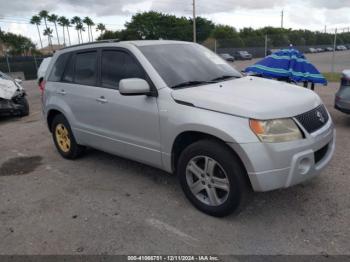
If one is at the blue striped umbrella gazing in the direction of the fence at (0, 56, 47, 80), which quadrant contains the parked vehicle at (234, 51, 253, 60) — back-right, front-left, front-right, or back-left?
front-right

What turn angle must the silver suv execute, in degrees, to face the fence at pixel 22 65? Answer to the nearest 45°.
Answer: approximately 180°

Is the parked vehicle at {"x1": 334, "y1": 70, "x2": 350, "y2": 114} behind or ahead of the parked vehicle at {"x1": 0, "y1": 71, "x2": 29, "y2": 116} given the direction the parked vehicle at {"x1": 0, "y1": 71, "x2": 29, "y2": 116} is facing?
ahead

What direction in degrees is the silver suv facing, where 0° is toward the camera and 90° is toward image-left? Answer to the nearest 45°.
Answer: approximately 315°

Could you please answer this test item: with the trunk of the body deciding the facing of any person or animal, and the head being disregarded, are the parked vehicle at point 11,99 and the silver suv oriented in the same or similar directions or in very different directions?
same or similar directions

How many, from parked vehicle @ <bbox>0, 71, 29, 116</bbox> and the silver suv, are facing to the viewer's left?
0

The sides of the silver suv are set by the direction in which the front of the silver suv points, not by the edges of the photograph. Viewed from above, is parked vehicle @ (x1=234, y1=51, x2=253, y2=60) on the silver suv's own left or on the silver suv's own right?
on the silver suv's own left

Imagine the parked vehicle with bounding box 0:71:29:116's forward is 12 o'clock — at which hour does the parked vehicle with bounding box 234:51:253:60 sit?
the parked vehicle with bounding box 234:51:253:60 is roughly at 9 o'clock from the parked vehicle with bounding box 0:71:29:116.

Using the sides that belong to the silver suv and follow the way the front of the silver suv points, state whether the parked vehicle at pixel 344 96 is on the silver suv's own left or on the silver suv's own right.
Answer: on the silver suv's own left

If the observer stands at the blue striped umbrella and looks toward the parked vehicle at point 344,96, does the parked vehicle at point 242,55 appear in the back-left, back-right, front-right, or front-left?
back-left

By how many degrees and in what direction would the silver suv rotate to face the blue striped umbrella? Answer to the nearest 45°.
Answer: approximately 90° to its left
